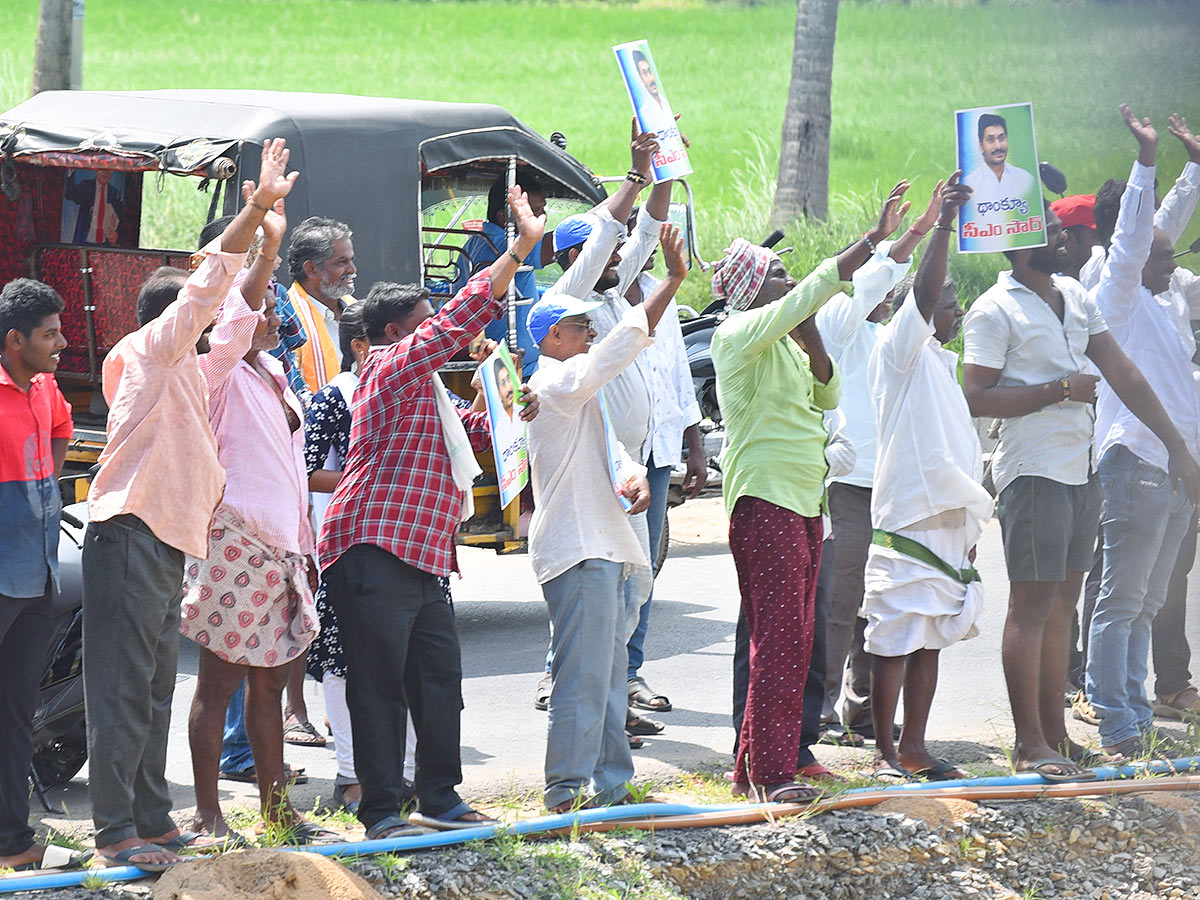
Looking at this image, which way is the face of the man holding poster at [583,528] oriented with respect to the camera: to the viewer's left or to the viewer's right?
to the viewer's right

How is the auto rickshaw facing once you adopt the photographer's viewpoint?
facing to the right of the viewer

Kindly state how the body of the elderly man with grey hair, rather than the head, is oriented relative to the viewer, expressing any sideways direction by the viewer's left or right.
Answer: facing to the right of the viewer

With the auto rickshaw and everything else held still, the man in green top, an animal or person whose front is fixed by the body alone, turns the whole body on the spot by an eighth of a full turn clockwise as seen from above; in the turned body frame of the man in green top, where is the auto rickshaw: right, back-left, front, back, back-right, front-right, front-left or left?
back

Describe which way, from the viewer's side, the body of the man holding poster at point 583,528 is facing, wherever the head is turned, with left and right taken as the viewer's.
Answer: facing to the right of the viewer

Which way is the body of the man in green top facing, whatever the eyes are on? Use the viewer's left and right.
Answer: facing to the right of the viewer
